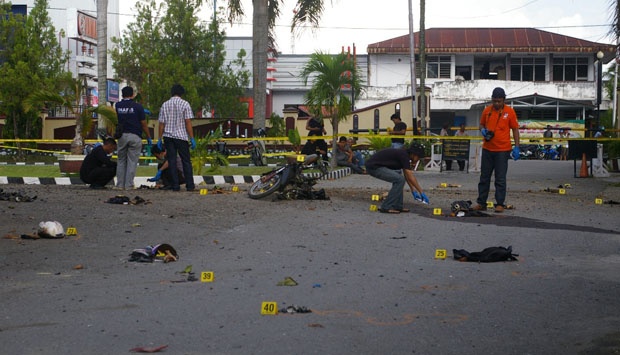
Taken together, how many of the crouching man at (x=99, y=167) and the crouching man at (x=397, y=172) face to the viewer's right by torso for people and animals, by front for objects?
2

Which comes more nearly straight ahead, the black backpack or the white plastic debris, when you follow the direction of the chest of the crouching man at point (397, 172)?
the black backpack

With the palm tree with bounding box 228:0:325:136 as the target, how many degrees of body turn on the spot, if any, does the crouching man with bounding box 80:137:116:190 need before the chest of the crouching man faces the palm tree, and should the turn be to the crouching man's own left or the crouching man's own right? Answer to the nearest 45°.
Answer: approximately 45° to the crouching man's own left

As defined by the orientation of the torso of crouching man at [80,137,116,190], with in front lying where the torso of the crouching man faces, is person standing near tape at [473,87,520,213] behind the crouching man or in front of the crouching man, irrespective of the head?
in front

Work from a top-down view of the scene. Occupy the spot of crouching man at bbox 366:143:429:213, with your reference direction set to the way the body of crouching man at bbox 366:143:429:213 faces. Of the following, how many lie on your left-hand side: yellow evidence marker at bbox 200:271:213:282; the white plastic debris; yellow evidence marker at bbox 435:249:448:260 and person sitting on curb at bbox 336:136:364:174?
1

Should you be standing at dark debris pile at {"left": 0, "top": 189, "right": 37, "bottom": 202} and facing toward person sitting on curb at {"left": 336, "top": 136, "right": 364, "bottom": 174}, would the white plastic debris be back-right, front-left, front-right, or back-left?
back-right

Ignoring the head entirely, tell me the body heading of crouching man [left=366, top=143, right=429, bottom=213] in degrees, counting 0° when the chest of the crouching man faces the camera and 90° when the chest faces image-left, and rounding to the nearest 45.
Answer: approximately 270°

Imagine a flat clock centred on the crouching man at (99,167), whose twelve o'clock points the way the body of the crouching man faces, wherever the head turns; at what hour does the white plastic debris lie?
The white plastic debris is roughly at 3 o'clock from the crouching man.

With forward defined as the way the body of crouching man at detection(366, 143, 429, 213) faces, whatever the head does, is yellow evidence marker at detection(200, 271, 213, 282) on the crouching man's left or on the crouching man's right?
on the crouching man's right

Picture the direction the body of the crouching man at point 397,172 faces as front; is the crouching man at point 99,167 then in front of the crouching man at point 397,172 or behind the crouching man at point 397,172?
behind

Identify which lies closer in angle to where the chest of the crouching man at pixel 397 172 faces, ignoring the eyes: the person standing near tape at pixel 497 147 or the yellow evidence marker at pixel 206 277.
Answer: the person standing near tape

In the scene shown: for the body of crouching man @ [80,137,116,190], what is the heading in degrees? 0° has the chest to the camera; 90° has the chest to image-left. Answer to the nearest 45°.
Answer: approximately 270°
